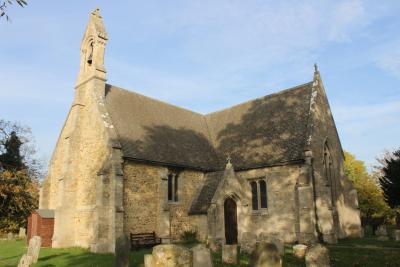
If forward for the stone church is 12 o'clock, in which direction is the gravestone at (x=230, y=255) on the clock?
The gravestone is roughly at 1 o'clock from the stone church.

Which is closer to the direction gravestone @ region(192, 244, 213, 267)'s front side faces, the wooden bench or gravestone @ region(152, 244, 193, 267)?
the gravestone

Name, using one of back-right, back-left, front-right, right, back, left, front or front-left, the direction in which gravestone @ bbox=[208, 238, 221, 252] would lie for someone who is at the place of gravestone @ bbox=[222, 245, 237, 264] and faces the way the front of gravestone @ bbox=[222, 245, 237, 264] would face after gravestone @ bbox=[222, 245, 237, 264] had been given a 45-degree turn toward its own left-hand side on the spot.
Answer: back-left

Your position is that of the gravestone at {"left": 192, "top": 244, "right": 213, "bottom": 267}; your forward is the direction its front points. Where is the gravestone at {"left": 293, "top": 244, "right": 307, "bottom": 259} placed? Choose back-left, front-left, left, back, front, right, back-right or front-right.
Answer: back-left

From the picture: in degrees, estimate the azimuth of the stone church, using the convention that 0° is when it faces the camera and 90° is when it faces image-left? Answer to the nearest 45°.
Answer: approximately 315°

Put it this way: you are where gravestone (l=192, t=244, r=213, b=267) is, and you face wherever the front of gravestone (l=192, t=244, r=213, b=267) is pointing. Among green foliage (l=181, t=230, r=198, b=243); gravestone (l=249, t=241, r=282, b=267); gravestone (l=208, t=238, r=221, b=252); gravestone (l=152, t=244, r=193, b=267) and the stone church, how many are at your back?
3

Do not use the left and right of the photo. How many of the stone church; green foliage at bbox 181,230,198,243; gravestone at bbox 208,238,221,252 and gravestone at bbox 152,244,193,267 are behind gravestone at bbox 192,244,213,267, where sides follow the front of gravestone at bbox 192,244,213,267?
3

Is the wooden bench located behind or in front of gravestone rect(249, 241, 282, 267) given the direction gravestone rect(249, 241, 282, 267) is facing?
behind

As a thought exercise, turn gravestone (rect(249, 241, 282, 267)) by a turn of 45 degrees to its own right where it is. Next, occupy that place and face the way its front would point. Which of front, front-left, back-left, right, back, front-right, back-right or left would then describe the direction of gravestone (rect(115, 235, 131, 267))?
right

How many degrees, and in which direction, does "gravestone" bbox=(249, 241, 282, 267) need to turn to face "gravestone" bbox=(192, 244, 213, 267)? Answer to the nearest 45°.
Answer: approximately 135° to its right
